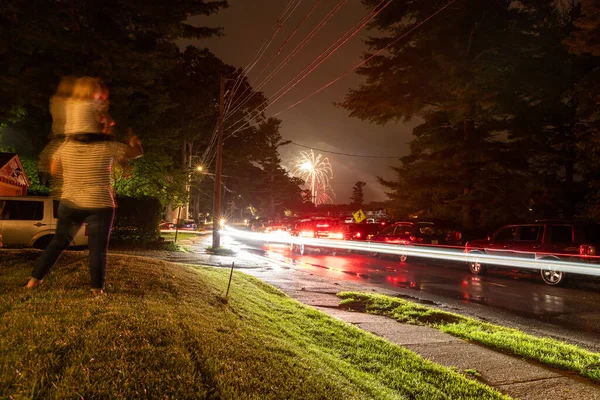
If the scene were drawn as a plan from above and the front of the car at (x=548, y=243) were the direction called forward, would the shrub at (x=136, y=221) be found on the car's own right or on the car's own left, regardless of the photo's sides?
on the car's own left

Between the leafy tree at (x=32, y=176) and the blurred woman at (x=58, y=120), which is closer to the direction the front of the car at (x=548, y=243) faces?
the leafy tree

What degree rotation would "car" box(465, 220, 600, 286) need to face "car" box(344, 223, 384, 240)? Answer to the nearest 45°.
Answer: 0° — it already faces it

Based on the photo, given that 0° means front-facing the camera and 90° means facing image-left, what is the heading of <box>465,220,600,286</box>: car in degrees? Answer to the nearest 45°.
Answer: approximately 135°

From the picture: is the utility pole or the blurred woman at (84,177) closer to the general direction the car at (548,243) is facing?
the utility pole

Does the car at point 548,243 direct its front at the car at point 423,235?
yes

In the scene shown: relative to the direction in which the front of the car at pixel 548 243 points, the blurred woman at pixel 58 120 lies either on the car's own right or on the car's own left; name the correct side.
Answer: on the car's own left

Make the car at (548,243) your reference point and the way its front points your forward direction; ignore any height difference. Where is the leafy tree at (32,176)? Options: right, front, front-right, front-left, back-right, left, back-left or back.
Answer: front-left

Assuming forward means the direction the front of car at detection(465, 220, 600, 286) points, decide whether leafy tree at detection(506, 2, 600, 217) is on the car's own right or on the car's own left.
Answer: on the car's own right

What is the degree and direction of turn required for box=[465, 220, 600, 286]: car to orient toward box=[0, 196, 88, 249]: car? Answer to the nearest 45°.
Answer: approximately 90° to its left
